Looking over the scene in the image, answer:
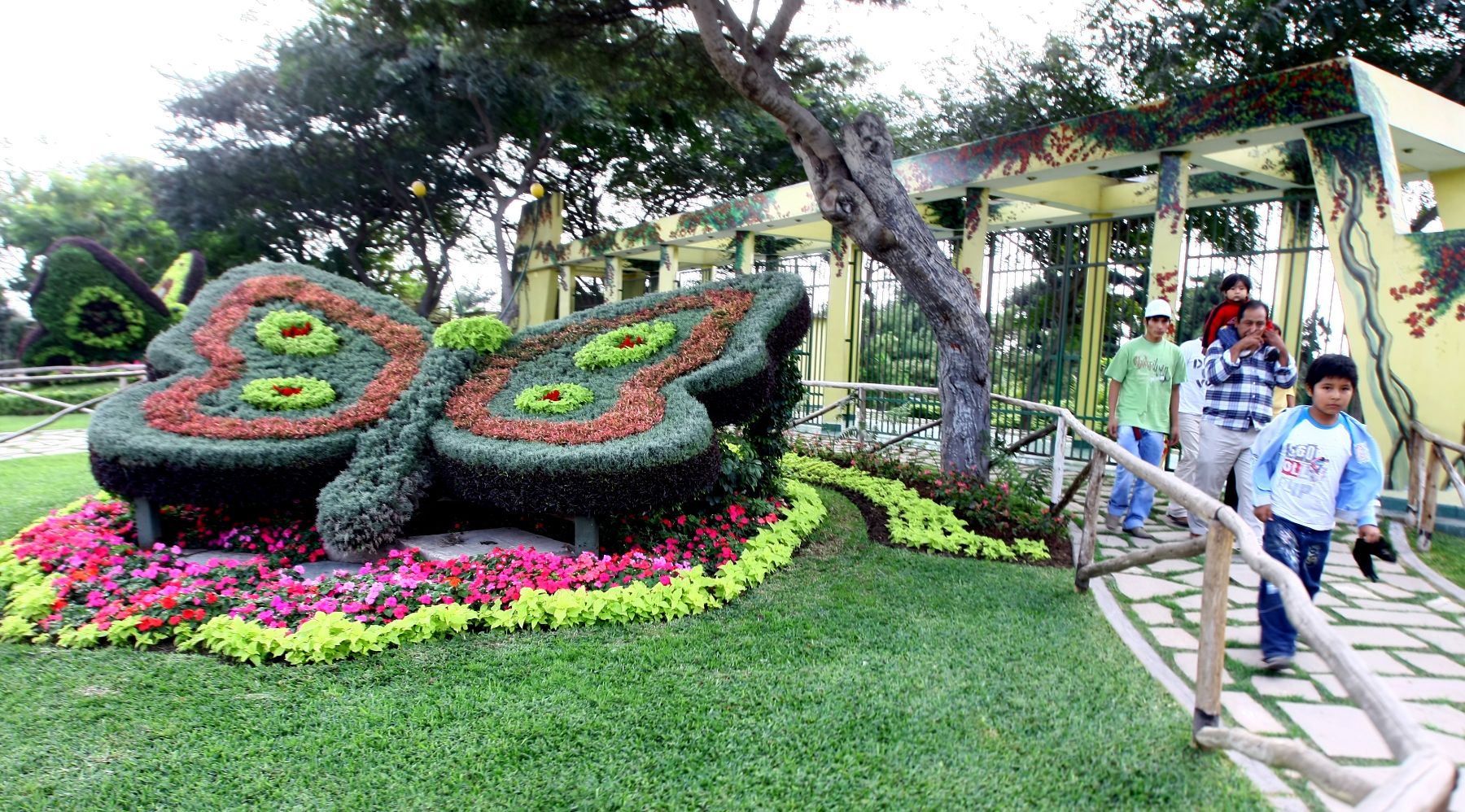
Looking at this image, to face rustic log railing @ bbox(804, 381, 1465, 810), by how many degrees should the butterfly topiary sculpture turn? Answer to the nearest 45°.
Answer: approximately 135° to its right

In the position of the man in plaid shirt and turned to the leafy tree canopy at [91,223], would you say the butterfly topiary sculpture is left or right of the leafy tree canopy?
left

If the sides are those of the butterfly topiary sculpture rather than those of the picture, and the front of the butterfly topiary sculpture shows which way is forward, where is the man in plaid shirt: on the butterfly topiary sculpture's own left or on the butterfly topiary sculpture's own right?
on the butterfly topiary sculpture's own right

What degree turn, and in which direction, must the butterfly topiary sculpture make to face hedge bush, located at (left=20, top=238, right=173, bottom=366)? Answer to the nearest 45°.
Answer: approximately 45° to its left

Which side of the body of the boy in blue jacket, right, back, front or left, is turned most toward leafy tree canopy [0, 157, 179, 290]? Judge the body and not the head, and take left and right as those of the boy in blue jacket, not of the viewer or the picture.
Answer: right

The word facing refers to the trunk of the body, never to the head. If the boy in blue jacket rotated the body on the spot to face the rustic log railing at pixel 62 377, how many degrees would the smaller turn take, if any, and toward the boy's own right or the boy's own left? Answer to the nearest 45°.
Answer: approximately 90° to the boy's own right

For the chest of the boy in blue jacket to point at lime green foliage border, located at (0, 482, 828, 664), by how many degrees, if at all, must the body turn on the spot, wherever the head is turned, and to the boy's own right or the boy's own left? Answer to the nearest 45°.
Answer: approximately 45° to the boy's own right

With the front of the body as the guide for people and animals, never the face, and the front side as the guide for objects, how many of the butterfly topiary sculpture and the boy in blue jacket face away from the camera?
1

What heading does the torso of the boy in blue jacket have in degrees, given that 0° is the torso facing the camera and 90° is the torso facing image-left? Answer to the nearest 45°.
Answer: approximately 0°

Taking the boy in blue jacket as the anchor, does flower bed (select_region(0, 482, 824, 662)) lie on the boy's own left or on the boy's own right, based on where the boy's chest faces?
on the boy's own right

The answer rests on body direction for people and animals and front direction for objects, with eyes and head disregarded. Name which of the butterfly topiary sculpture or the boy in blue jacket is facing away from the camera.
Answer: the butterfly topiary sculpture

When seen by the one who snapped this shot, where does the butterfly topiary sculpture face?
facing away from the viewer

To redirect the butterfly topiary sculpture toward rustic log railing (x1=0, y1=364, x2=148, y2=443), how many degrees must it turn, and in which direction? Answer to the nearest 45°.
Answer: approximately 45° to its left
